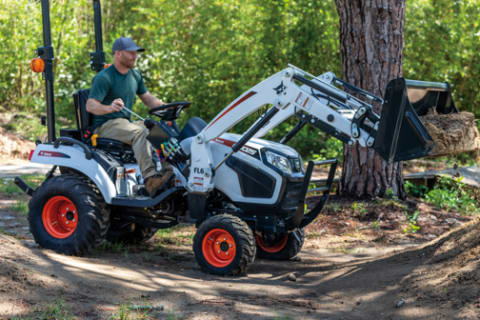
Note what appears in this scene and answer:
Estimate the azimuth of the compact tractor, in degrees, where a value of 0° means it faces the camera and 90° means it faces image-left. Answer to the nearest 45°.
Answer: approximately 315°

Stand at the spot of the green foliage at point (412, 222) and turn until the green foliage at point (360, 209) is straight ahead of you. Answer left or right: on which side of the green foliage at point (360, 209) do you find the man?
left

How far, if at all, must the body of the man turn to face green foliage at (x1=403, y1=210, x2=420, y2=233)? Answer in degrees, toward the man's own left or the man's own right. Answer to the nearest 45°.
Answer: approximately 45° to the man's own left

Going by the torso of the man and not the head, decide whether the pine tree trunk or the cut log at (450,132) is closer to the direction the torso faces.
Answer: the cut log

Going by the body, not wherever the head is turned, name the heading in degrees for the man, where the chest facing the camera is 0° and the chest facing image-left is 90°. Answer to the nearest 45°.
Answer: approximately 315°

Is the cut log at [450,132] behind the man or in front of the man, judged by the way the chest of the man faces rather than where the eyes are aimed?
in front

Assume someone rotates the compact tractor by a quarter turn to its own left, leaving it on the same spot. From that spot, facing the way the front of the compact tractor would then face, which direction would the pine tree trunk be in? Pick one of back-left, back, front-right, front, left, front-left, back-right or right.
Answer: front

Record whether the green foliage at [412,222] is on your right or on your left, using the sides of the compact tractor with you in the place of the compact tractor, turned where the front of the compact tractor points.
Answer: on your left

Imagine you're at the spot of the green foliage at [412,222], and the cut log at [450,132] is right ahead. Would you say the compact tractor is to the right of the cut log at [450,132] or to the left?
right

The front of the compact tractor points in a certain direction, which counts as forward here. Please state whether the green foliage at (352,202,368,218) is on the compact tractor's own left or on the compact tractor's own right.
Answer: on the compact tractor's own left
